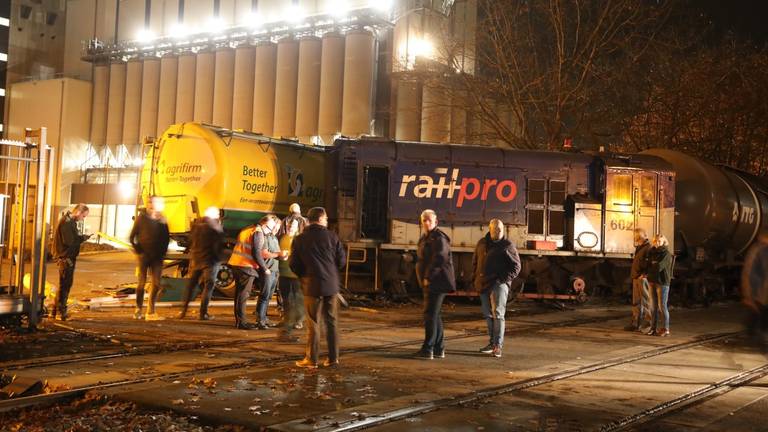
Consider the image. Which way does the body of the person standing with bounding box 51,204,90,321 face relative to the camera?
to the viewer's right

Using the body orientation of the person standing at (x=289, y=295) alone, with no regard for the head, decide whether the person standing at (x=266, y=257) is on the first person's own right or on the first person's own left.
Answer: on the first person's own right

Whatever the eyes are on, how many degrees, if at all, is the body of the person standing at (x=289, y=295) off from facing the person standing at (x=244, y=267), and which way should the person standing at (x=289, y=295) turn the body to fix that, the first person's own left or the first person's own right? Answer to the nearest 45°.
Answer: approximately 45° to the first person's own right

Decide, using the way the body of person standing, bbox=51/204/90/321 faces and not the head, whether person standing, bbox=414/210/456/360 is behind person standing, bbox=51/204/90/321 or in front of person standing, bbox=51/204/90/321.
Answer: in front

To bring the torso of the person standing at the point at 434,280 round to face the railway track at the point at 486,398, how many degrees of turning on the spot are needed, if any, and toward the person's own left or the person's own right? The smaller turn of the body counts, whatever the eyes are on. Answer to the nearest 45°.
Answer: approximately 45° to the person's own left

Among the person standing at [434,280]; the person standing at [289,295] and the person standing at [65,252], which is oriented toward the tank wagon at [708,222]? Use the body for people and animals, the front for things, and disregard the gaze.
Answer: the person standing at [65,252]

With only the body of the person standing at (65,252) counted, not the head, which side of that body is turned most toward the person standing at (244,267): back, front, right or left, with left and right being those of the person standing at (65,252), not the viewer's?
front
